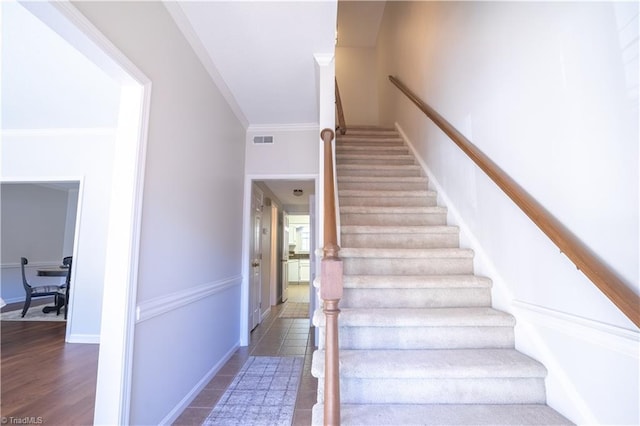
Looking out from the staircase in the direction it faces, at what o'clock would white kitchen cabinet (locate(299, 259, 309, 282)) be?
The white kitchen cabinet is roughly at 5 o'clock from the staircase.

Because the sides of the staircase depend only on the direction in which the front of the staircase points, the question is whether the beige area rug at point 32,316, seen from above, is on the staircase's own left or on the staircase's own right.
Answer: on the staircase's own right

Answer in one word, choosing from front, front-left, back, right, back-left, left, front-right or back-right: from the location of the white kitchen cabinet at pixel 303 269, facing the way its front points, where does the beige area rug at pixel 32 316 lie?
front-right

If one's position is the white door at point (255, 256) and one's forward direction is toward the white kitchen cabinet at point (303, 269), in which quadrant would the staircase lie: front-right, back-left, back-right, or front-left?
back-right

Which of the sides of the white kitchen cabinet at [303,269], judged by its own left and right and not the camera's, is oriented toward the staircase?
front

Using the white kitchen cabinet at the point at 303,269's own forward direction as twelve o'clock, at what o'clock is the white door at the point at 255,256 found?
The white door is roughly at 12 o'clock from the white kitchen cabinet.

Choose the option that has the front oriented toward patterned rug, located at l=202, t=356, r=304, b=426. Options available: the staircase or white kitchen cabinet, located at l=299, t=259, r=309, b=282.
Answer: the white kitchen cabinet

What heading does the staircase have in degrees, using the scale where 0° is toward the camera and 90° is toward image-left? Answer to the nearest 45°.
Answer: approximately 0°

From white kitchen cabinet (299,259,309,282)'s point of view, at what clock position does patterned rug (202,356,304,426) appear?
The patterned rug is roughly at 12 o'clock from the white kitchen cabinet.

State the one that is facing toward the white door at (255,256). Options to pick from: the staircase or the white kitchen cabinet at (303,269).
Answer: the white kitchen cabinet

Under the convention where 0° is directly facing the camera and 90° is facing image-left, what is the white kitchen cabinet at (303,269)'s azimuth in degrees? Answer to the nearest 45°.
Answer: approximately 0°

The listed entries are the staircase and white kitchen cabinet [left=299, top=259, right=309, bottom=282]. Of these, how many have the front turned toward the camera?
2
